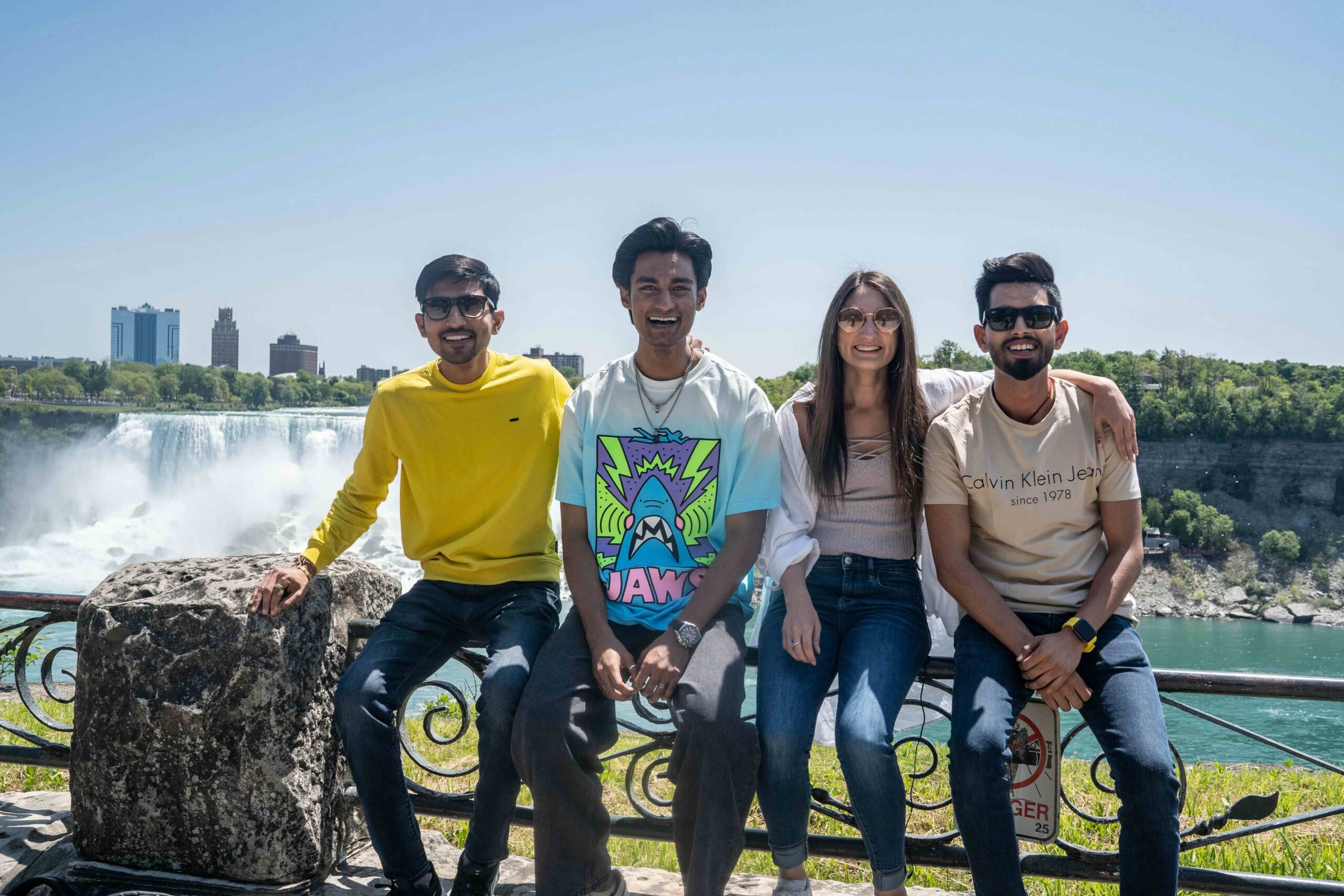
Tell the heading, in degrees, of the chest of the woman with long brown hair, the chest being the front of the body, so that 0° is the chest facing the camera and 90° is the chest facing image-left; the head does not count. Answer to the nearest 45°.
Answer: approximately 0°

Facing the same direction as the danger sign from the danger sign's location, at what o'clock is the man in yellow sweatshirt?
The man in yellow sweatshirt is roughly at 3 o'clock from the danger sign.

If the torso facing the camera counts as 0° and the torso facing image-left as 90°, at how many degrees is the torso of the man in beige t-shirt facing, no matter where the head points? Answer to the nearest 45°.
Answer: approximately 0°
